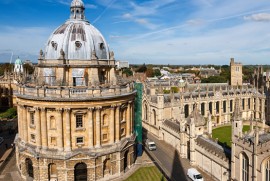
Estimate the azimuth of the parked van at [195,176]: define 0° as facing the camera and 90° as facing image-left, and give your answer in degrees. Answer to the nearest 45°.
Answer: approximately 315°

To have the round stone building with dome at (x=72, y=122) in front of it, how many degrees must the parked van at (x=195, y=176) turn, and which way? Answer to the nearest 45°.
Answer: approximately 135° to its right
